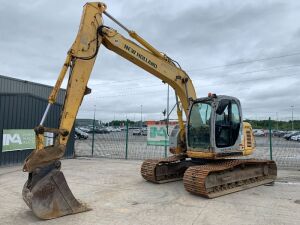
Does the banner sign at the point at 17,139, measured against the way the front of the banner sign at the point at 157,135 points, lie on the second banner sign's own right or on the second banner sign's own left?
on the second banner sign's own right

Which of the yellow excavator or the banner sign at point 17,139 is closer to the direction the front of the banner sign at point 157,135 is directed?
the yellow excavator

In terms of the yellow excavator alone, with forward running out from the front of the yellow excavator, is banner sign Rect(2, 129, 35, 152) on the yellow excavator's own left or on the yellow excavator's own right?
on the yellow excavator's own right

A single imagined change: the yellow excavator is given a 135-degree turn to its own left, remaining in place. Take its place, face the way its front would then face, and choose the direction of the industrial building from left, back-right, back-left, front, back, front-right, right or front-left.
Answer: back-left

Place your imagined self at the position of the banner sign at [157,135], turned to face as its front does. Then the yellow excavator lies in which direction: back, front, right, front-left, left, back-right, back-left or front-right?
front

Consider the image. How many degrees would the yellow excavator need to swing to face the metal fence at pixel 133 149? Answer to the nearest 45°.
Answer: approximately 135° to its right

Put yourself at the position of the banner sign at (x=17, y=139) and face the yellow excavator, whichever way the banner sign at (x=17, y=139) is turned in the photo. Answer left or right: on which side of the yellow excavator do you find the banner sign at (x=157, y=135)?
left

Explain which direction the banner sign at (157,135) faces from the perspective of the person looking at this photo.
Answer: facing the viewer

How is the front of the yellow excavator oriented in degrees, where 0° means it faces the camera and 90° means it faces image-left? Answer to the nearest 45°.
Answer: approximately 45°

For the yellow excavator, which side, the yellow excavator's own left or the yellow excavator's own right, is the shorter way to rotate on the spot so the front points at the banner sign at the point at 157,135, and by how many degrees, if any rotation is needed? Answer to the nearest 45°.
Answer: approximately 135° to the yellow excavator's own right

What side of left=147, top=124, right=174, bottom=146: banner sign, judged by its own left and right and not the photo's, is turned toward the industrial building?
right

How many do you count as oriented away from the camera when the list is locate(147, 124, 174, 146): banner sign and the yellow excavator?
0
